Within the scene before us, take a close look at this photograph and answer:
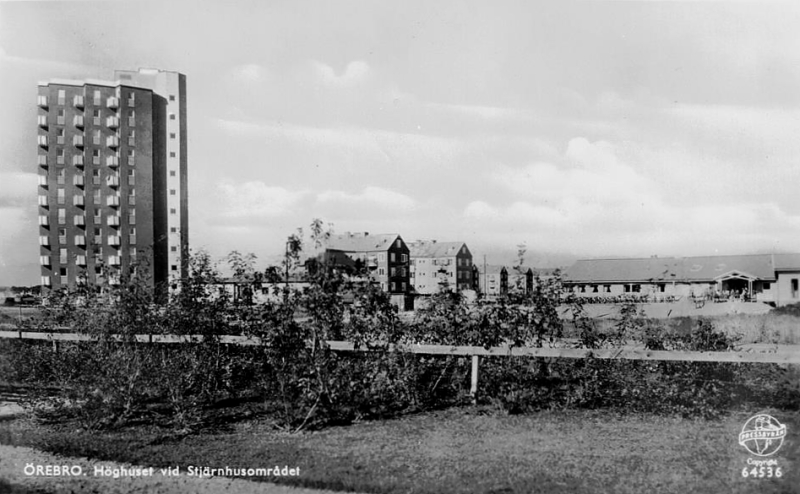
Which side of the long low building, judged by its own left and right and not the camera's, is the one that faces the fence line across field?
front

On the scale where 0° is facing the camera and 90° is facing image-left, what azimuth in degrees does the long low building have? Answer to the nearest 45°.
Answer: approximately 0°

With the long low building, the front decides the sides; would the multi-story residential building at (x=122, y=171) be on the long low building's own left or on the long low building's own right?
on the long low building's own right

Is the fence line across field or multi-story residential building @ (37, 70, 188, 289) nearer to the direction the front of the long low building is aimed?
the fence line across field
